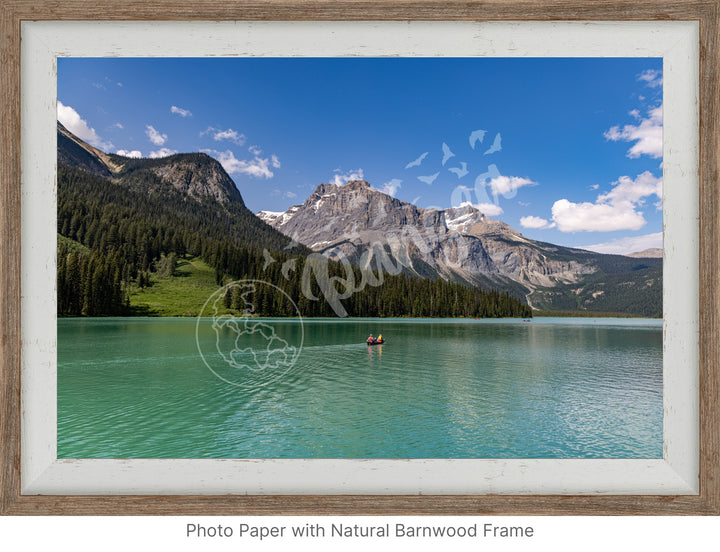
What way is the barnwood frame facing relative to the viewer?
toward the camera
